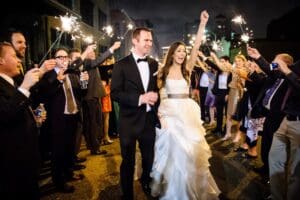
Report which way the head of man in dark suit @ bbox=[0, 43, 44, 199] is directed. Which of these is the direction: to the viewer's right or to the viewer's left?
to the viewer's right

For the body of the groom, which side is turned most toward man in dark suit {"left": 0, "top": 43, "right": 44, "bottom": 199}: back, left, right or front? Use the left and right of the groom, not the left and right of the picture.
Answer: right

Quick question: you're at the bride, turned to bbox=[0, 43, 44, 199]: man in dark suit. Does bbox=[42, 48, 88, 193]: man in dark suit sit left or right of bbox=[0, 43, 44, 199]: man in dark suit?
right

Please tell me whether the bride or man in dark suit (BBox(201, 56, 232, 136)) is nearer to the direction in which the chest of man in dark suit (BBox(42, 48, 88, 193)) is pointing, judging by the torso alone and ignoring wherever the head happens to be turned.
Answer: the bride

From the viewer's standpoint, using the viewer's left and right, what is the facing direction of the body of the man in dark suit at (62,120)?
facing the viewer and to the right of the viewer

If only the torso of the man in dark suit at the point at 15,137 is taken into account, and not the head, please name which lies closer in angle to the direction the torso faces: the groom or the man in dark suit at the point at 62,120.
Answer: the groom

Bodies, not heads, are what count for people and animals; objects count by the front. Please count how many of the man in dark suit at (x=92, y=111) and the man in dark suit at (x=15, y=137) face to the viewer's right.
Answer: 2

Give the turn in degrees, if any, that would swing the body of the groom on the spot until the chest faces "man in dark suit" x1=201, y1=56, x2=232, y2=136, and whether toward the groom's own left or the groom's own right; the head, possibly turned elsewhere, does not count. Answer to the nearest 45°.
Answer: approximately 90° to the groom's own left

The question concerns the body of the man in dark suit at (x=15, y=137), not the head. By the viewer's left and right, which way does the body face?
facing to the right of the viewer

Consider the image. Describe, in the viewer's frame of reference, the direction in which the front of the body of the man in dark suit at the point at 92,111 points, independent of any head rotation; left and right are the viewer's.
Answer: facing to the right of the viewer

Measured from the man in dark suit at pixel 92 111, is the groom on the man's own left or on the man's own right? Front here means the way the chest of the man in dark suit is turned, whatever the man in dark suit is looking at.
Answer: on the man's own right
